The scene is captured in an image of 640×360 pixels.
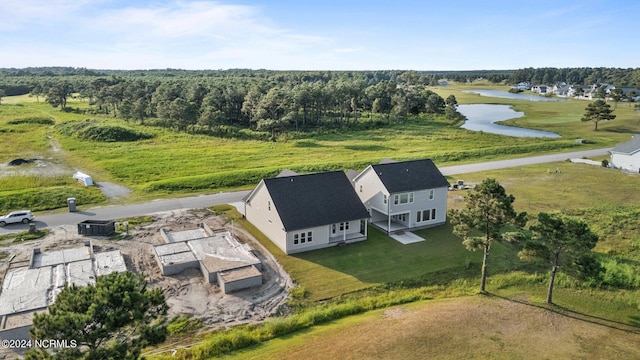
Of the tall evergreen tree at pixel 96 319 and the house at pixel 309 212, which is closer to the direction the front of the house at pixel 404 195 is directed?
the house

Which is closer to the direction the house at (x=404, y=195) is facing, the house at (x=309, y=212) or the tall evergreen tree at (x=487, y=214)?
the house

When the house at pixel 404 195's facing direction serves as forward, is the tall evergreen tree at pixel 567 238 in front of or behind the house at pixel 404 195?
behind

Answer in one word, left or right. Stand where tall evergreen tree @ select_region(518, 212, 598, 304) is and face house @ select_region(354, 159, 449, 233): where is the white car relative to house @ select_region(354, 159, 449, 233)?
left

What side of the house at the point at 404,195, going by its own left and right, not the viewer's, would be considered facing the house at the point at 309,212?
left

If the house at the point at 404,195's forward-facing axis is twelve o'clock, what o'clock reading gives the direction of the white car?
The white car is roughly at 10 o'clock from the house.

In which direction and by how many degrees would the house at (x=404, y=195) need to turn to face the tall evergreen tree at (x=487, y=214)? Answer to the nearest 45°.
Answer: approximately 180°

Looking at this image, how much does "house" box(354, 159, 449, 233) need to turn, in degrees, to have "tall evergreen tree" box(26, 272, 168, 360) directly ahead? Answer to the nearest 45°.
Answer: approximately 135° to its left

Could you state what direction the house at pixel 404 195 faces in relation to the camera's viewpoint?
facing away from the viewer and to the left of the viewer
